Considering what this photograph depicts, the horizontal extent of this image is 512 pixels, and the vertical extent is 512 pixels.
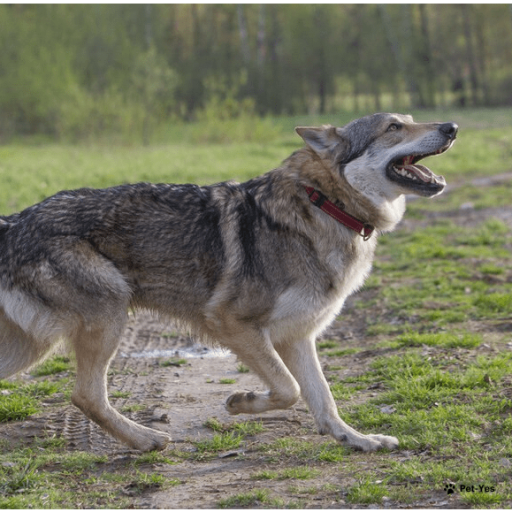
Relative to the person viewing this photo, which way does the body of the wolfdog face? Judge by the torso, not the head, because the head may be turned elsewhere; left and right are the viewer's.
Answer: facing to the right of the viewer
